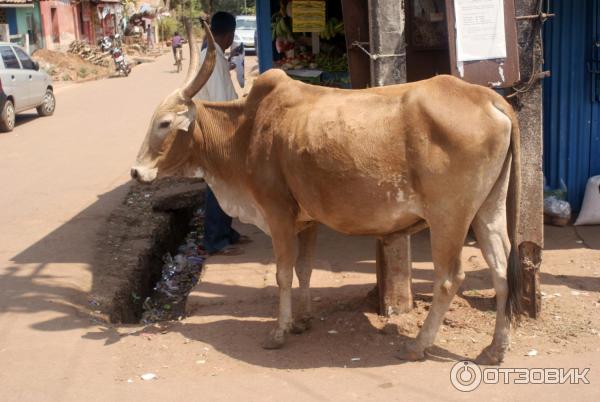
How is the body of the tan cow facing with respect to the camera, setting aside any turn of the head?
to the viewer's left

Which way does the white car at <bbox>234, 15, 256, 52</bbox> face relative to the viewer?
toward the camera

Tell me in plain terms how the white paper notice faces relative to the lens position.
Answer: facing the viewer

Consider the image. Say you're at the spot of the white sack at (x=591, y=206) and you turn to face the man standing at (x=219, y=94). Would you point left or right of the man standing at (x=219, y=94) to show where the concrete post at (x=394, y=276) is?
left

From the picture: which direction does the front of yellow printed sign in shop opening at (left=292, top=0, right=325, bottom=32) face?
toward the camera

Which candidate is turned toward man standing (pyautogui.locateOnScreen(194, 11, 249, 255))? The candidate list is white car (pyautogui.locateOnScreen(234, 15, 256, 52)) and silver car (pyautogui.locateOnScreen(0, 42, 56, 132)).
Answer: white car (pyautogui.locateOnScreen(234, 15, 256, 52))

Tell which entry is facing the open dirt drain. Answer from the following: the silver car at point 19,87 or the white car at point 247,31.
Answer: the white car at point 247,31

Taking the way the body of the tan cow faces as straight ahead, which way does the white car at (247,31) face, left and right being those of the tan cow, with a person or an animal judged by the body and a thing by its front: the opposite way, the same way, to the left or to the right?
to the left

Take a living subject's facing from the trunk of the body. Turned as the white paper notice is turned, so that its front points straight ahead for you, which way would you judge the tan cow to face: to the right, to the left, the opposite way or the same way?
to the right

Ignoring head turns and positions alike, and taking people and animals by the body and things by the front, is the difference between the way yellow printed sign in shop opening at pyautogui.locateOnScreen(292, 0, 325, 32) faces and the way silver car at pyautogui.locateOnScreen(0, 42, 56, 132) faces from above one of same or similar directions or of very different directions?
very different directions

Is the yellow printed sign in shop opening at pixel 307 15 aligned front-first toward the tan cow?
yes

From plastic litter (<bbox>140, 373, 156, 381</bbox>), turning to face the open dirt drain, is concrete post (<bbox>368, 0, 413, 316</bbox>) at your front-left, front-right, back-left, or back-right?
front-right
